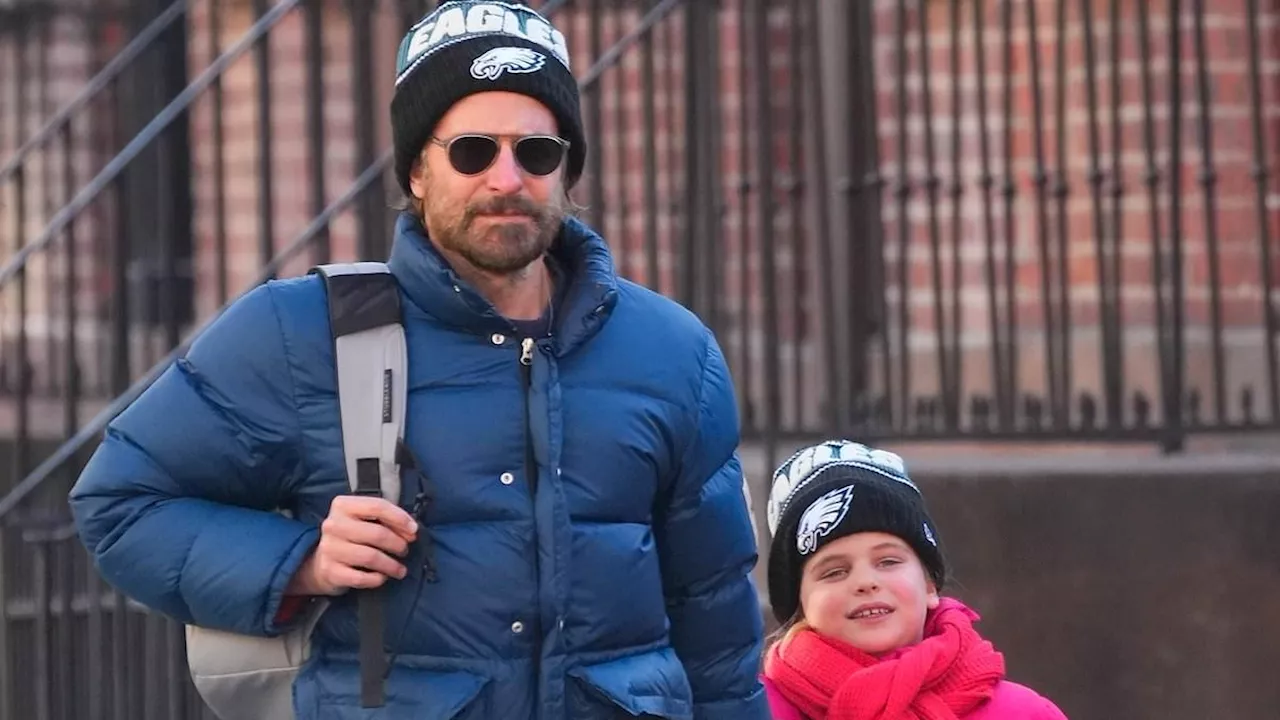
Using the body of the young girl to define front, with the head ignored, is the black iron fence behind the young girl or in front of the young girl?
behind

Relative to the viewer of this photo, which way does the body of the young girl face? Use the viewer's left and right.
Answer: facing the viewer

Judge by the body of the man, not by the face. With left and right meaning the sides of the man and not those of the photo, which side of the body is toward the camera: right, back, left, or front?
front

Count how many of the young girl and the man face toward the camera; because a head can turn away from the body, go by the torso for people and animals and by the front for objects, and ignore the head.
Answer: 2

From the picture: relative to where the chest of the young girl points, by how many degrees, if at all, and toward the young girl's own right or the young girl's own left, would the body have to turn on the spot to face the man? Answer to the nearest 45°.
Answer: approximately 45° to the young girl's own right

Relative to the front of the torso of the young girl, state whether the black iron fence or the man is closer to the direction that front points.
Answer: the man

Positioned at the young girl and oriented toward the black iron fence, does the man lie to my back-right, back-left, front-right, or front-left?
back-left

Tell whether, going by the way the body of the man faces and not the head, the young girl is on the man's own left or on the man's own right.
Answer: on the man's own left
